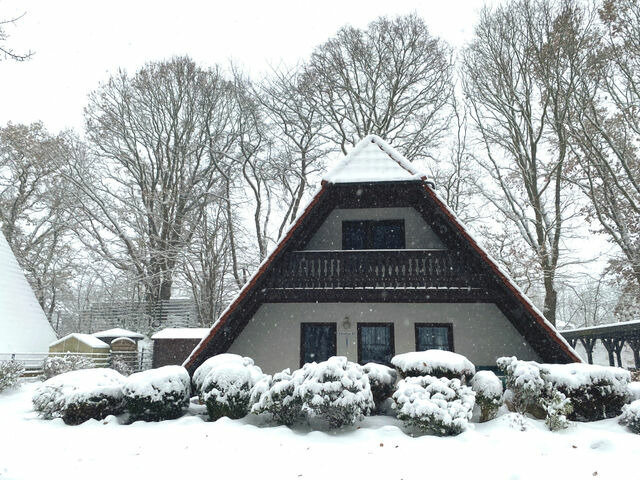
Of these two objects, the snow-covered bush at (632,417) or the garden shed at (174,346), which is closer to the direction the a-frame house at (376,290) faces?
the snow-covered bush

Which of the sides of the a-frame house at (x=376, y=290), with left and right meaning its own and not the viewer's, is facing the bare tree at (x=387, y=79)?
back

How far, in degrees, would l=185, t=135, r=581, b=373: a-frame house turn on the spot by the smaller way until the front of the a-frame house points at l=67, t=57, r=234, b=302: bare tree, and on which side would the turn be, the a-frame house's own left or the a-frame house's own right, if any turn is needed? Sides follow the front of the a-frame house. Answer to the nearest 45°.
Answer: approximately 135° to the a-frame house's own right

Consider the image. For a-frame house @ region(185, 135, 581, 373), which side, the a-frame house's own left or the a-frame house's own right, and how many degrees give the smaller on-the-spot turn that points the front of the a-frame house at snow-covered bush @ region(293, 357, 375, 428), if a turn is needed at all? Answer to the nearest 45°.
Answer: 0° — it already faces it

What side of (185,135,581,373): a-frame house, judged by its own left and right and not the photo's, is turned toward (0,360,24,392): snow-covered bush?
right

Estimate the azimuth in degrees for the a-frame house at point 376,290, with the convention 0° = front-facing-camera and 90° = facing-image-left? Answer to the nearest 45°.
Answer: approximately 0°

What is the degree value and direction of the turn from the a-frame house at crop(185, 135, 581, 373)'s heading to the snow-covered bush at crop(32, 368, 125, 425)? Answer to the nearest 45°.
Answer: approximately 45° to its right

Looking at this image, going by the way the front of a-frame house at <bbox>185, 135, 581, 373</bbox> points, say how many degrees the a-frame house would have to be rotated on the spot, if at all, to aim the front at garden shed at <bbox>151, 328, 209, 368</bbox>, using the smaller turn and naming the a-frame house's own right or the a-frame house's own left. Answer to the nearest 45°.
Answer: approximately 135° to the a-frame house's own right

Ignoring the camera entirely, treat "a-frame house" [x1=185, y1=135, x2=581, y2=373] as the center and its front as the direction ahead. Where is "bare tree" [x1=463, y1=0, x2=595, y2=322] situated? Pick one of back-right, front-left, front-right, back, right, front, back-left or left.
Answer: back-left

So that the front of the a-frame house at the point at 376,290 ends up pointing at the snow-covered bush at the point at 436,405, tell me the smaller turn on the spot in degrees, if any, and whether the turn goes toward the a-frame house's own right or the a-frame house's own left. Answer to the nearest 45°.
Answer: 0° — it already faces it
